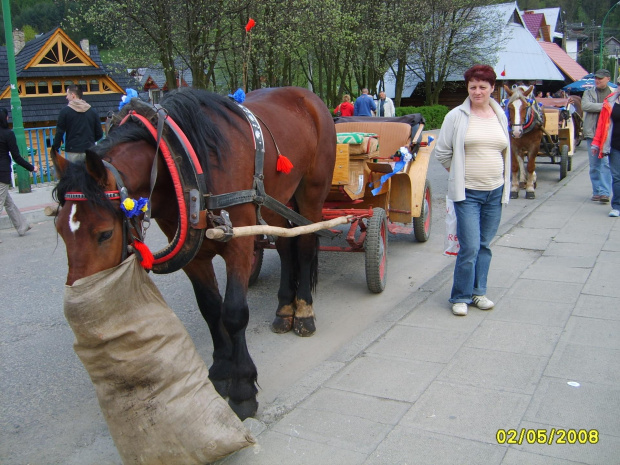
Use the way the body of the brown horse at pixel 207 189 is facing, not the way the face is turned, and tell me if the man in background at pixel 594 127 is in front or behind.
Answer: behind

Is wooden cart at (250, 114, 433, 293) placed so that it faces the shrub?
no

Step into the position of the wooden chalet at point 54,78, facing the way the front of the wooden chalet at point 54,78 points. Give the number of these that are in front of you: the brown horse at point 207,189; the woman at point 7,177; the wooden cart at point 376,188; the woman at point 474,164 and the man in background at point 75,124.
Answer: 5

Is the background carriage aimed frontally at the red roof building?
no

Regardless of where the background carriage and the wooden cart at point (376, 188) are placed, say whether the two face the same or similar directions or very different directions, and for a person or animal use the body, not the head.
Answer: same or similar directions

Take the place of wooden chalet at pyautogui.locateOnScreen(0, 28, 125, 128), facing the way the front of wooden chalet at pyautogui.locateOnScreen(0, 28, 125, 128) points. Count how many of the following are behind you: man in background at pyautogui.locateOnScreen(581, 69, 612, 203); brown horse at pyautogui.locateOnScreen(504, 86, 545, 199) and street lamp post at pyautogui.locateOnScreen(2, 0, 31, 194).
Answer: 0

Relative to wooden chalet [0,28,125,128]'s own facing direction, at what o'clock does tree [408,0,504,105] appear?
The tree is roughly at 10 o'clock from the wooden chalet.

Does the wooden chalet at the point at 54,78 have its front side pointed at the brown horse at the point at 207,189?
yes

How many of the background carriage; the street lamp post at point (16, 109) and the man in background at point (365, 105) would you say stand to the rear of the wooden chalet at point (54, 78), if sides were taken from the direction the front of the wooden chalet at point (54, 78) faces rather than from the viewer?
0

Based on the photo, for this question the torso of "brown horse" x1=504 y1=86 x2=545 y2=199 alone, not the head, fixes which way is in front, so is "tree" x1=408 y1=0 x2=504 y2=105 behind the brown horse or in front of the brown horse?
behind

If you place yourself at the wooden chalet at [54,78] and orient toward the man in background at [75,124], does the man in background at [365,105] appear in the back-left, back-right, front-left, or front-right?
front-left

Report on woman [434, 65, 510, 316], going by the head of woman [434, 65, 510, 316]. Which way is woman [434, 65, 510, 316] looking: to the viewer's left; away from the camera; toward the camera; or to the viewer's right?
toward the camera

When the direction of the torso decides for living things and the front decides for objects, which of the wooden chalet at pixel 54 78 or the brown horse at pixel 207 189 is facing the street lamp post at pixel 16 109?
the wooden chalet

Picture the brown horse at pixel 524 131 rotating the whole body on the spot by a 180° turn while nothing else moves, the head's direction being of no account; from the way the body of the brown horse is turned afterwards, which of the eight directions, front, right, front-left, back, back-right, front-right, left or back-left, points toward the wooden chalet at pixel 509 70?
front

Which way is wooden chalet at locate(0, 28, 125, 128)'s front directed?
toward the camera

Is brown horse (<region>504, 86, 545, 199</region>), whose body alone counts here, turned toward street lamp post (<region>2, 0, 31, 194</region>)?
no

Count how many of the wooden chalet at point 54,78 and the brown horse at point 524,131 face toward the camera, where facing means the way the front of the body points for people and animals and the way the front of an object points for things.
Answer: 2

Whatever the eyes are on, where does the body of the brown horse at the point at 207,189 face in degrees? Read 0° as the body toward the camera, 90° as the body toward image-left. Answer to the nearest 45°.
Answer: approximately 45°

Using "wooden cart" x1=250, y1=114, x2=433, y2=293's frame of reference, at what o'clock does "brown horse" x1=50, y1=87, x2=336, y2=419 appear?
The brown horse is roughly at 11 o'clock from the wooden cart.
